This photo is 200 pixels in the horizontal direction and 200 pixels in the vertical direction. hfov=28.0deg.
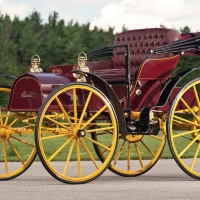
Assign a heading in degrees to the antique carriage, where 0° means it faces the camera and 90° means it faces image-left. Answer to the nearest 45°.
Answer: approximately 45°
